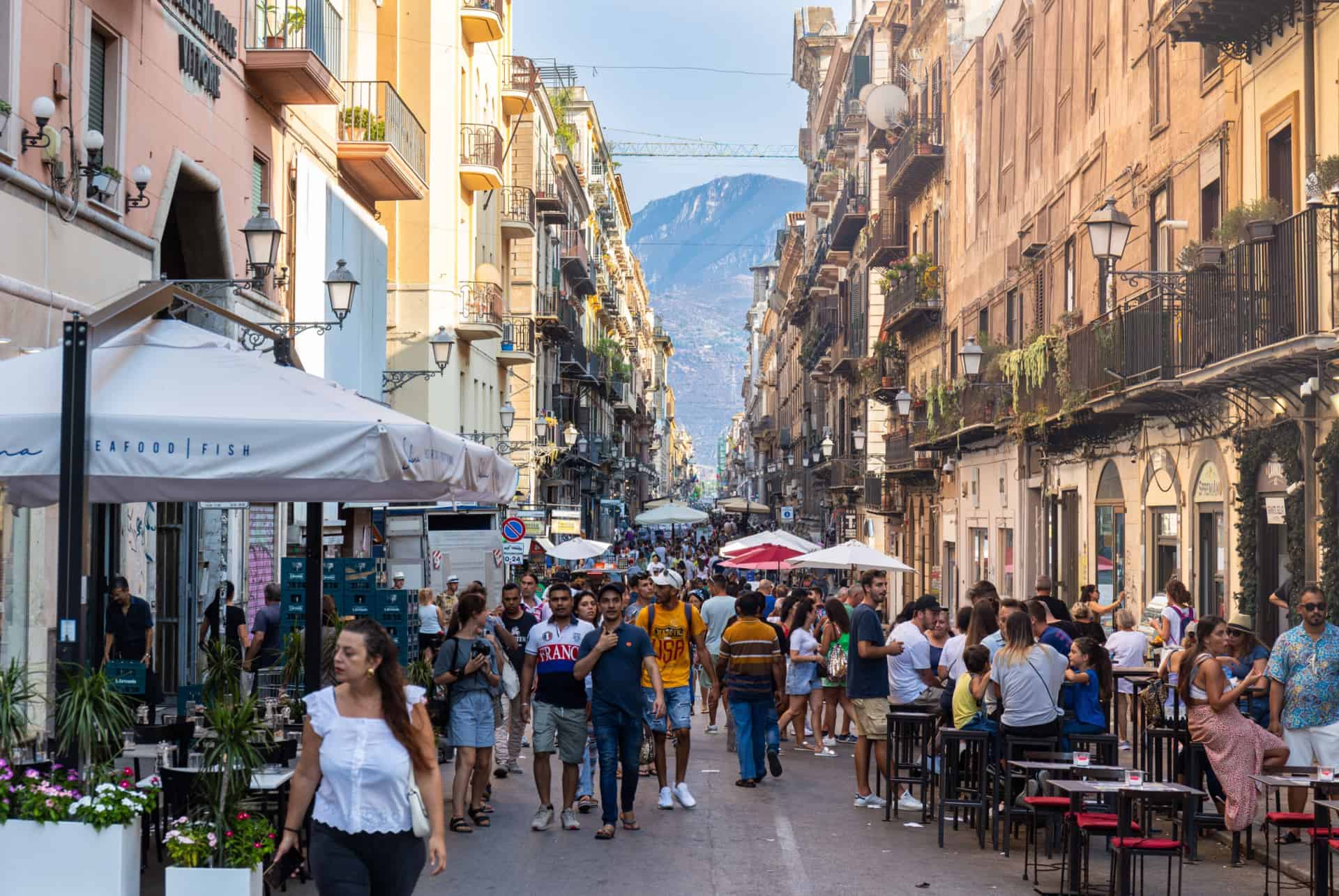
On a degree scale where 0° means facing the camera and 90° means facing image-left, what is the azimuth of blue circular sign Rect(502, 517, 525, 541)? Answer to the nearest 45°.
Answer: approximately 0°

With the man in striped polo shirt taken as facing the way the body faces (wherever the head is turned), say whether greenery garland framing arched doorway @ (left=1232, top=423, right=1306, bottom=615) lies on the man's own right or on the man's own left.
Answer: on the man's own right

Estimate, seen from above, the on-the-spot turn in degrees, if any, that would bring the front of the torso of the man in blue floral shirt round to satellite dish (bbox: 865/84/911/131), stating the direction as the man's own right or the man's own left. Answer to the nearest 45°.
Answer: approximately 180°

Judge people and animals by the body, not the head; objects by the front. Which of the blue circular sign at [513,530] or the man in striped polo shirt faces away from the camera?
the man in striped polo shirt

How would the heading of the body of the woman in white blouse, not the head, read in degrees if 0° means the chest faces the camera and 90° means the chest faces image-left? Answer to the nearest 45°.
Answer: approximately 0°

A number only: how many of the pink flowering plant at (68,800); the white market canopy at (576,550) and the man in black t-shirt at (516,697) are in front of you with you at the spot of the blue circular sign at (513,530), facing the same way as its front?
2

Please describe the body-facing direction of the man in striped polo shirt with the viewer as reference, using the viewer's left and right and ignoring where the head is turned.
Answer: facing away from the viewer
